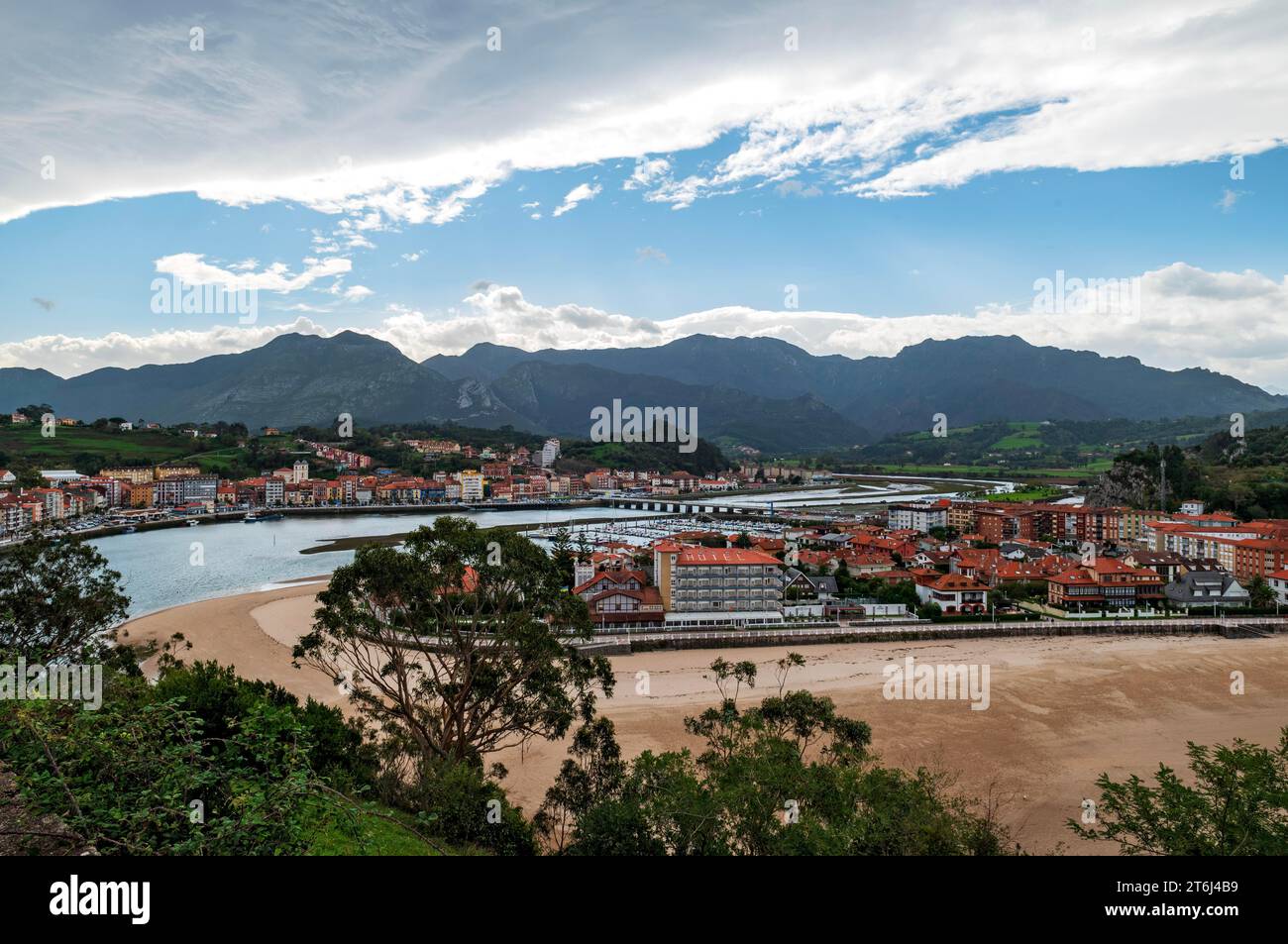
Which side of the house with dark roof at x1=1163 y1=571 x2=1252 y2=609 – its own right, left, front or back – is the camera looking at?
front

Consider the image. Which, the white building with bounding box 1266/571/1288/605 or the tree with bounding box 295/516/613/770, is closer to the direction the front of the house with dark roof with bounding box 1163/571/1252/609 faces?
the tree

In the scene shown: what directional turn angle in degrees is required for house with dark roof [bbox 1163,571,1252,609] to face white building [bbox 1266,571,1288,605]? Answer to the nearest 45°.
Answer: approximately 135° to its left

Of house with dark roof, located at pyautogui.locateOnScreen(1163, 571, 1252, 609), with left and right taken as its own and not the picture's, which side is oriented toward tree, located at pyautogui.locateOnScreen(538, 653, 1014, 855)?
front

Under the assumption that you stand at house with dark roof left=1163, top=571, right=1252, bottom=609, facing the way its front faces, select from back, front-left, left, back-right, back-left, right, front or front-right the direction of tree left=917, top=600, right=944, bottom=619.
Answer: front-right

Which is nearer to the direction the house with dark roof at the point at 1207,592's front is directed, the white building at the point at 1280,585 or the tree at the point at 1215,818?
the tree

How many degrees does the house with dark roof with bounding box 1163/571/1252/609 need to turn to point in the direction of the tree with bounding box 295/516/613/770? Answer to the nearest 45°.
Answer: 0° — it already faces it

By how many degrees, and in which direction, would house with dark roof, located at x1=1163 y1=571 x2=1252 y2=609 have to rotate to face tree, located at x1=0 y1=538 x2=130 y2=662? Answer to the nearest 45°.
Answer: approximately 45° to its right
